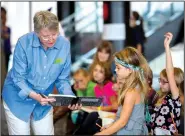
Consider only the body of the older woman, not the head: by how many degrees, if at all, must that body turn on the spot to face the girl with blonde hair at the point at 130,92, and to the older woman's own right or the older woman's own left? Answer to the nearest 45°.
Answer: approximately 45° to the older woman's own left

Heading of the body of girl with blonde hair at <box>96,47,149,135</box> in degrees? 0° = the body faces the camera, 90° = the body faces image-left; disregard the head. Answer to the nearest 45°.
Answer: approximately 90°

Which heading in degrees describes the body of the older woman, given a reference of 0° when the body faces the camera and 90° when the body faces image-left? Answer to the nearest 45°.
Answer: approximately 315°

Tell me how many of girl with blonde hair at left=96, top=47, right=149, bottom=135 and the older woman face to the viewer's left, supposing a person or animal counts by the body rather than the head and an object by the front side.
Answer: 1

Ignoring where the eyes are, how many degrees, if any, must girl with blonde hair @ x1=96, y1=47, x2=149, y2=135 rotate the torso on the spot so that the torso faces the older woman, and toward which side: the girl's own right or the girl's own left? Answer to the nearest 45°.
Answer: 0° — they already face them
